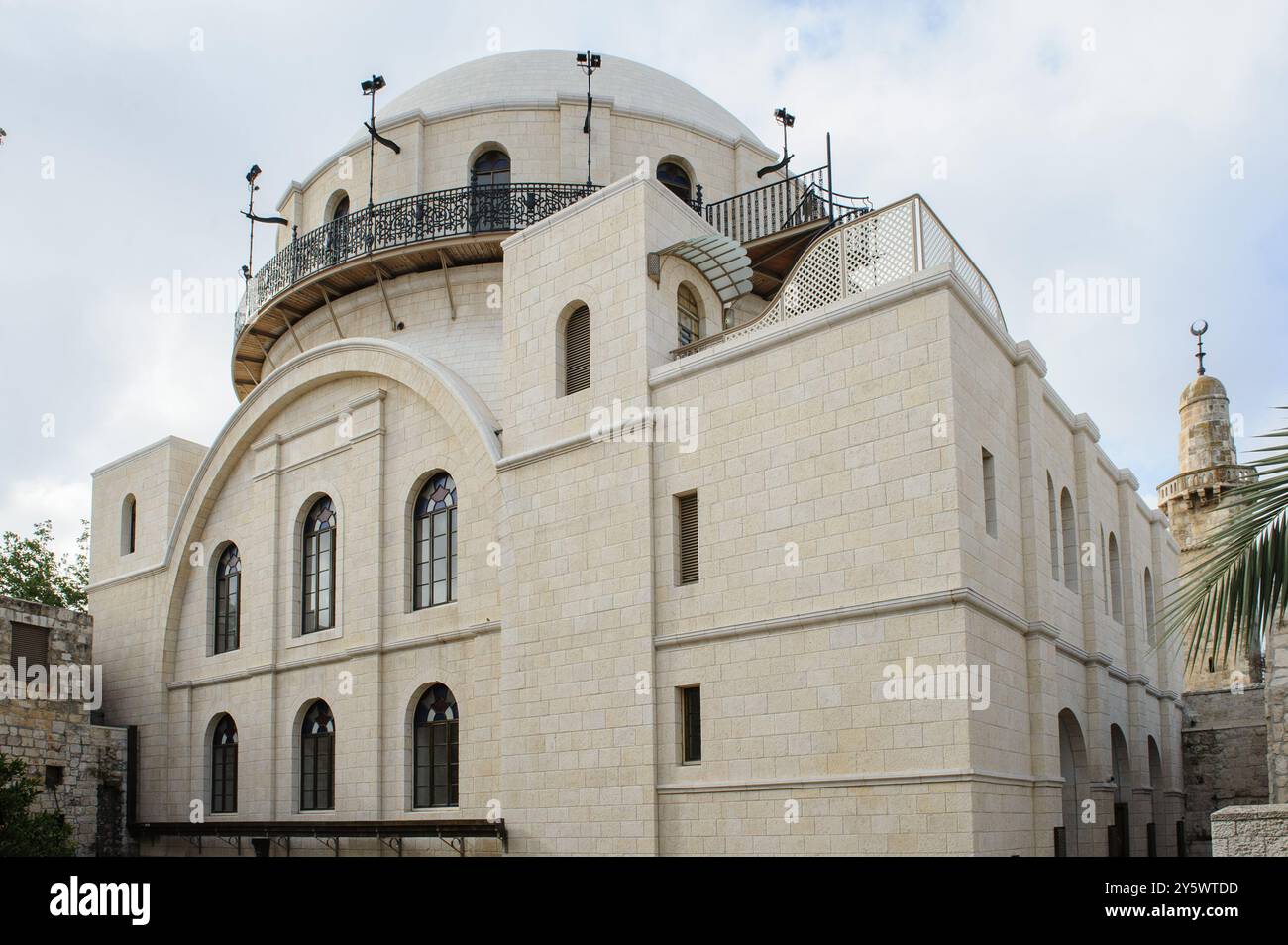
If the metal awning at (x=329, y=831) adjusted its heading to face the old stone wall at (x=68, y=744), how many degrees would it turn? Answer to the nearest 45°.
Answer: approximately 90° to its right

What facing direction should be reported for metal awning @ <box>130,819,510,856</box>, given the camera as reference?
facing the viewer and to the left of the viewer

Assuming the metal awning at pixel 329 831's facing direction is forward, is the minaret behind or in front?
behind
